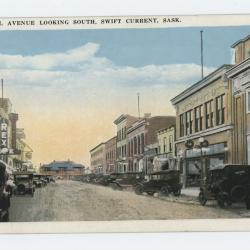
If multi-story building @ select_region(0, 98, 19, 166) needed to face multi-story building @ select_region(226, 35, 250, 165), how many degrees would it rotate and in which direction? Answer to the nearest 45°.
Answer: approximately 45° to its right

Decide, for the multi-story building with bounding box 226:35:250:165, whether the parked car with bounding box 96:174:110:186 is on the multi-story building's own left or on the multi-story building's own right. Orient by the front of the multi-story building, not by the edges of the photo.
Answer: on the multi-story building's own right

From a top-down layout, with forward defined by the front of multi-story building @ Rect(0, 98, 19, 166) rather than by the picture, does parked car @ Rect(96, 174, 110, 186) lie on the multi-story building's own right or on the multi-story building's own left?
on the multi-story building's own left

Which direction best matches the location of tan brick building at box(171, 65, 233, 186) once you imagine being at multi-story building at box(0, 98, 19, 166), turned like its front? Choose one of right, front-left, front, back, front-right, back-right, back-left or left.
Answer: front-right

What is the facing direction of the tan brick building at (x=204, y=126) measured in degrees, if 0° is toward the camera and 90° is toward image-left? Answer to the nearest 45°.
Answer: approximately 45°

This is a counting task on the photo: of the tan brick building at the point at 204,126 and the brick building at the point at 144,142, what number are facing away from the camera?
0

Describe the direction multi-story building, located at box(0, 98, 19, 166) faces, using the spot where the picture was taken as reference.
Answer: facing the viewer and to the right of the viewer

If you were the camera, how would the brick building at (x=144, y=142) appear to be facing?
facing the viewer and to the left of the viewer

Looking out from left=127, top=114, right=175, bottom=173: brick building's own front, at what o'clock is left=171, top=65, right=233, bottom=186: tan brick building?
The tan brick building is roughly at 8 o'clock from the brick building.

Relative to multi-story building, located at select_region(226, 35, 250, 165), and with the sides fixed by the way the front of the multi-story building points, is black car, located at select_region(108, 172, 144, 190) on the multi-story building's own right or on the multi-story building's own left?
on the multi-story building's own right

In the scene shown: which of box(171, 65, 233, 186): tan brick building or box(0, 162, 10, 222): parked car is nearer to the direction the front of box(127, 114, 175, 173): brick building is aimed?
the parked car

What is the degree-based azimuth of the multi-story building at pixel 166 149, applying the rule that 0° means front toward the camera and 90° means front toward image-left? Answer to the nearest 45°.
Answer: approximately 45°
